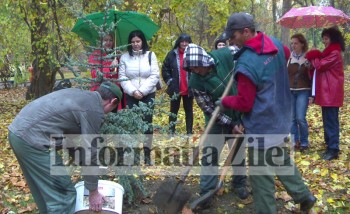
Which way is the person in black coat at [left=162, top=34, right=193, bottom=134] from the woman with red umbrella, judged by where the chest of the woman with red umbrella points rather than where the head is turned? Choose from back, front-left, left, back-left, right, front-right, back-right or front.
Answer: front

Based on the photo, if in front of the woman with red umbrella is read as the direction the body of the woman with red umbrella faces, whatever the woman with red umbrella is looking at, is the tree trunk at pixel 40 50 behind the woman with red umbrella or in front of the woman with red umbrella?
in front

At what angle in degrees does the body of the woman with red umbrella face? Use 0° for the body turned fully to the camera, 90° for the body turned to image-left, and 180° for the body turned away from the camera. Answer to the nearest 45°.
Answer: approximately 90°
